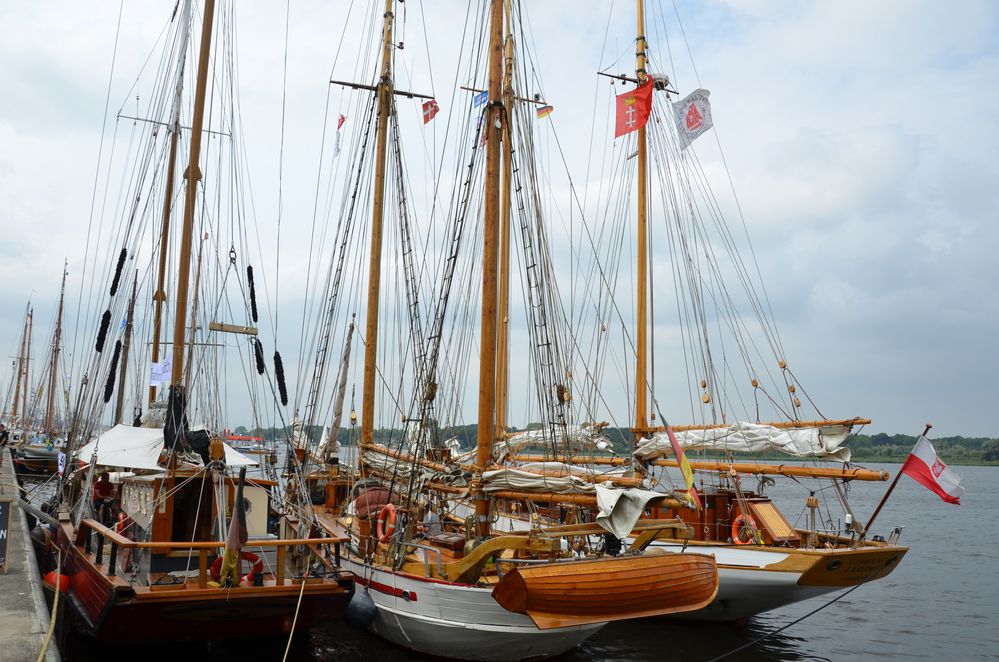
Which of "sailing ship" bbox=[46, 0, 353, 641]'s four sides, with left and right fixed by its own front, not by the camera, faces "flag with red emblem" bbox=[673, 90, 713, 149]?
right

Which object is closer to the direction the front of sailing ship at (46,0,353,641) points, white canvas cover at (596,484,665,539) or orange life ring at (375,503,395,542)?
the orange life ring

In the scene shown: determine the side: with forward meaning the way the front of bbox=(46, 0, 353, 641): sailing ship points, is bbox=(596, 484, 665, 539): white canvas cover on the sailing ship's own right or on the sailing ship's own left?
on the sailing ship's own right

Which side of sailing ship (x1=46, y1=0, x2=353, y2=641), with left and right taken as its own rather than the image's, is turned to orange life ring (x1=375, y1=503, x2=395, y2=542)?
right

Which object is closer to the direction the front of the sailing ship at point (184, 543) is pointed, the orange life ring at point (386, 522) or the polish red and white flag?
the orange life ring

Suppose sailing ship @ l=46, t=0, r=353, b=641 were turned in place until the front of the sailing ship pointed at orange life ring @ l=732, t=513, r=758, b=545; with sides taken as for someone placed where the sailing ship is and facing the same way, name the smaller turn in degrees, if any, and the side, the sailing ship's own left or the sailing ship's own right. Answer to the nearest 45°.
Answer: approximately 90° to the sailing ship's own right

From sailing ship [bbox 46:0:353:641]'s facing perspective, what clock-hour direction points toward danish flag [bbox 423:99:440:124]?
The danish flag is roughly at 3 o'clock from the sailing ship.

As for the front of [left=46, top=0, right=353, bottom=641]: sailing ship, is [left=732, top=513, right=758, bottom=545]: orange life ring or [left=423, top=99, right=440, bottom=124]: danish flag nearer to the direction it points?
the danish flag

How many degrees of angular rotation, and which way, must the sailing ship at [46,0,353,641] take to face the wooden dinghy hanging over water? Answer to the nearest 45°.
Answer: approximately 135° to its right

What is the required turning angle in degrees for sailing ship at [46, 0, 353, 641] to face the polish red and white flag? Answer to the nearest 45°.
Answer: approximately 90° to its right

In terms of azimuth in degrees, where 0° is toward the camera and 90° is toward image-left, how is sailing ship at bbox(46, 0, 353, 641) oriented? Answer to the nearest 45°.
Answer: approximately 180°

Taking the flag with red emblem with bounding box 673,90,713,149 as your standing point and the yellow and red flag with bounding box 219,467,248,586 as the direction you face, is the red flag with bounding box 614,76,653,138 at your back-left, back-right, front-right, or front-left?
front-right
